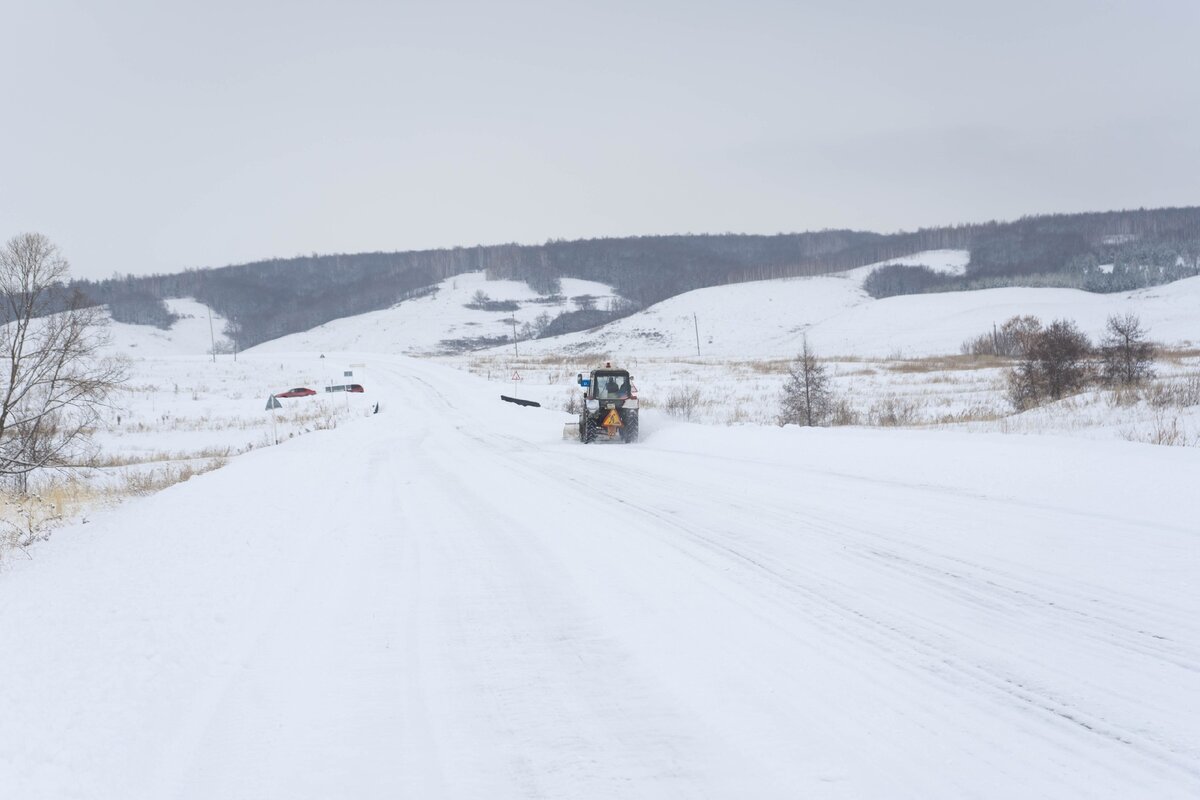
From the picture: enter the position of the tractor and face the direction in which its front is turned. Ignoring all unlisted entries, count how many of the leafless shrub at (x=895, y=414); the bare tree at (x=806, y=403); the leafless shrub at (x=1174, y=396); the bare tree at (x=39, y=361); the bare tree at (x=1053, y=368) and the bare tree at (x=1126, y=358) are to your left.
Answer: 1

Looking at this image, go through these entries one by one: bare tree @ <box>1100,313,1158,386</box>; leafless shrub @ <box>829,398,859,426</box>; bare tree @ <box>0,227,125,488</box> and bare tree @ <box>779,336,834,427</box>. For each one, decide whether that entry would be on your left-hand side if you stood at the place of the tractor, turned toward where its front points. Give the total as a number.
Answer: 1

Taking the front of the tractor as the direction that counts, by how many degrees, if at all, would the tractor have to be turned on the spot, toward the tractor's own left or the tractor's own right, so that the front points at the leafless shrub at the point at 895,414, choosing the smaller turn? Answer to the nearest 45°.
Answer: approximately 45° to the tractor's own right

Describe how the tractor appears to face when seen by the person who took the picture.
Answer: facing away from the viewer

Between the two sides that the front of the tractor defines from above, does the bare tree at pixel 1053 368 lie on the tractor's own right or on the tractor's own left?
on the tractor's own right

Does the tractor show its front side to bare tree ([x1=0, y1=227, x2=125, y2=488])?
no

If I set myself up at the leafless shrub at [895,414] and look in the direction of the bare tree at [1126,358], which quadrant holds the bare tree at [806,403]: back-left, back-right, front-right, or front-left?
back-left

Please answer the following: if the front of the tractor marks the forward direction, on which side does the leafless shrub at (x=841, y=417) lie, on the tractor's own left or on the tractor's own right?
on the tractor's own right

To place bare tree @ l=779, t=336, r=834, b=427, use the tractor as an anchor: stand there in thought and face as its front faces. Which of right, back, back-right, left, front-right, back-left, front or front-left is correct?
front-right

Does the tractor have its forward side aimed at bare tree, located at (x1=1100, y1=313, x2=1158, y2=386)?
no

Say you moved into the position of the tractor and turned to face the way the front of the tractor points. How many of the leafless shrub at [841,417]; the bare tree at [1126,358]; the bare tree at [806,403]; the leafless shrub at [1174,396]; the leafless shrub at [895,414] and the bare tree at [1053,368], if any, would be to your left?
0
